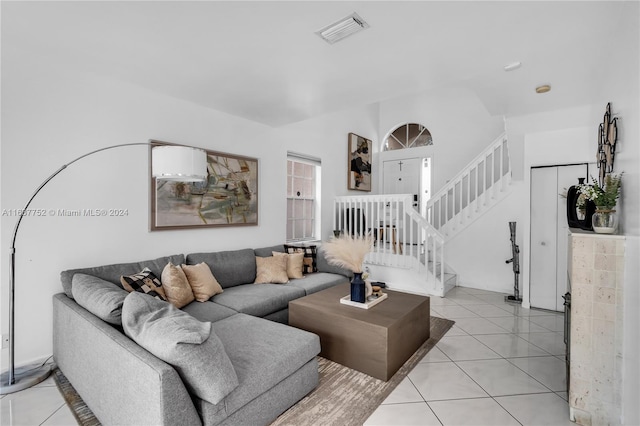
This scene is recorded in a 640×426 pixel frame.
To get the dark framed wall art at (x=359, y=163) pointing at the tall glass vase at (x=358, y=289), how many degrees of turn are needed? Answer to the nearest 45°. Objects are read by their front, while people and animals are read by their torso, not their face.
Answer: approximately 45° to its right

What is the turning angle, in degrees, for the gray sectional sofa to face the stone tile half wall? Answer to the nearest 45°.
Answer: approximately 45° to its left

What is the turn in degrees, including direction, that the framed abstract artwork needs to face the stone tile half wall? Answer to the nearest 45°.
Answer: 0° — it already faces it

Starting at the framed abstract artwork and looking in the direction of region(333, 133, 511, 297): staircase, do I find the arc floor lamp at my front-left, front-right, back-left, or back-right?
back-right

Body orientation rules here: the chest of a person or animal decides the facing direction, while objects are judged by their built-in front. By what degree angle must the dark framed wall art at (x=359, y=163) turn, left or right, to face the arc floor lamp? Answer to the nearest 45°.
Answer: approximately 90° to its right

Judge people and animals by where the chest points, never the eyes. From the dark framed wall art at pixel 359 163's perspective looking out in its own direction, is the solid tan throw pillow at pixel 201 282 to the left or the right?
on its right

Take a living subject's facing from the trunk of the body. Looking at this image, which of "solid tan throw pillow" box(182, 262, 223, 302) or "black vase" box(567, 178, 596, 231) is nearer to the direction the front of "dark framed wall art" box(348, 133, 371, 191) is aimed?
the black vase
